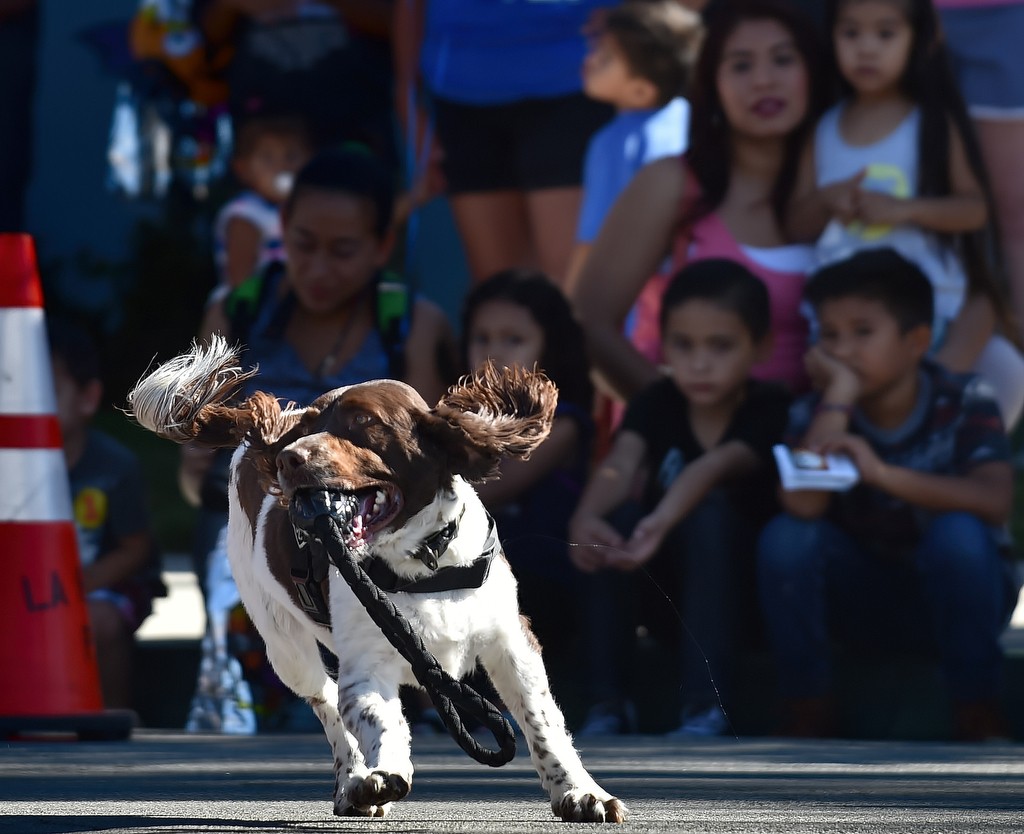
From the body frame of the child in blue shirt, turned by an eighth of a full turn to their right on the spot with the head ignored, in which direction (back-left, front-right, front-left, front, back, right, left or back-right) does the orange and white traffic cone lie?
left

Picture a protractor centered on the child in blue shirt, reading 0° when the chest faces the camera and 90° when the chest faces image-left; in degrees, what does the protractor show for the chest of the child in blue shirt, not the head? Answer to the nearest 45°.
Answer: approximately 90°

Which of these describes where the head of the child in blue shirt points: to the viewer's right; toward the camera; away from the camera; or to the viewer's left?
to the viewer's left

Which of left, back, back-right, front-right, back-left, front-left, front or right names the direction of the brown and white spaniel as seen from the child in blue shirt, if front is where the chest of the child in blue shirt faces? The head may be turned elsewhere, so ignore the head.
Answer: left

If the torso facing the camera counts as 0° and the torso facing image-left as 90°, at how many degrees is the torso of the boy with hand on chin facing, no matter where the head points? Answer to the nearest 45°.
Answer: approximately 45°

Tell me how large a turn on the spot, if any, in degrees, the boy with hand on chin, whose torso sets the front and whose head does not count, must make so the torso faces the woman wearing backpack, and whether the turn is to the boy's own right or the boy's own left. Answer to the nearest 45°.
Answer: approximately 45° to the boy's own right

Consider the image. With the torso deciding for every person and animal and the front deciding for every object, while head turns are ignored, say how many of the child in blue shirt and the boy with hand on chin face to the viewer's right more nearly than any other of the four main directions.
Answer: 0

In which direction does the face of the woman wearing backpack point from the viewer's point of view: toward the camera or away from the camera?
toward the camera

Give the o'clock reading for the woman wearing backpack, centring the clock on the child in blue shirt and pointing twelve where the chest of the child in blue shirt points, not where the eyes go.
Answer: The woman wearing backpack is roughly at 11 o'clock from the child in blue shirt.
